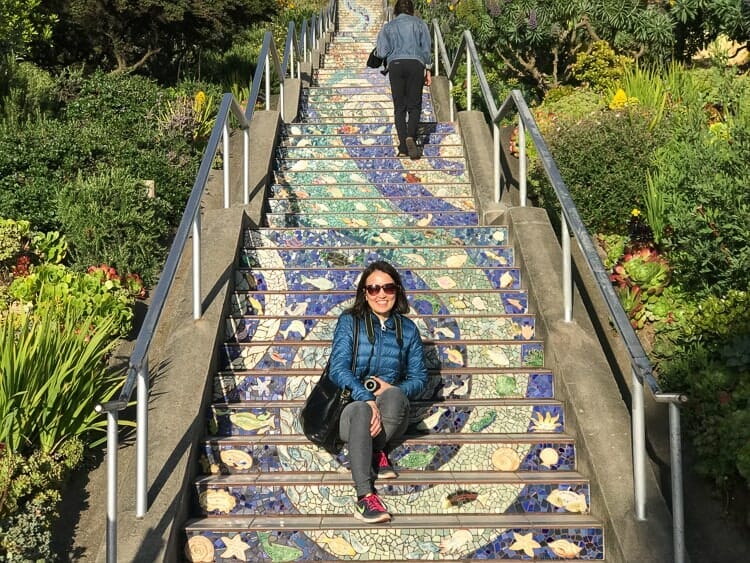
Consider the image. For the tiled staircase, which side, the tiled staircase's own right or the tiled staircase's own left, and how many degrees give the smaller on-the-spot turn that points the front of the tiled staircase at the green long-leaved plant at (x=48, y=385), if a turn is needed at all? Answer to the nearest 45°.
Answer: approximately 90° to the tiled staircase's own right

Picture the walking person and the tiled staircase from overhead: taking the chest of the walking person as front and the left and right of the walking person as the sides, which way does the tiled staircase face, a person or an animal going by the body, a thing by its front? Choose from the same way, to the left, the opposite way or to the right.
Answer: the opposite way

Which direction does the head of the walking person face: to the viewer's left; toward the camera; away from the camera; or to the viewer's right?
away from the camera

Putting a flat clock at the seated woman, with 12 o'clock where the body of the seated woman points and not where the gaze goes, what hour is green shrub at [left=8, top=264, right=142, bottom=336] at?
The green shrub is roughly at 4 o'clock from the seated woman.

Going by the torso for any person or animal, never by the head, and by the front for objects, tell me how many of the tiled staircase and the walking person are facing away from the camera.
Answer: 1

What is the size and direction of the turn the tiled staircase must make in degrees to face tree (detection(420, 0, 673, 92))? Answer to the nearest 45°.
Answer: approximately 180°

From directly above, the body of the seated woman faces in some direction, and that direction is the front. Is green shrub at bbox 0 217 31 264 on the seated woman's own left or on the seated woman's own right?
on the seated woman's own right

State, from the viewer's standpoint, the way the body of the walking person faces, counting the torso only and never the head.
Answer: away from the camera
